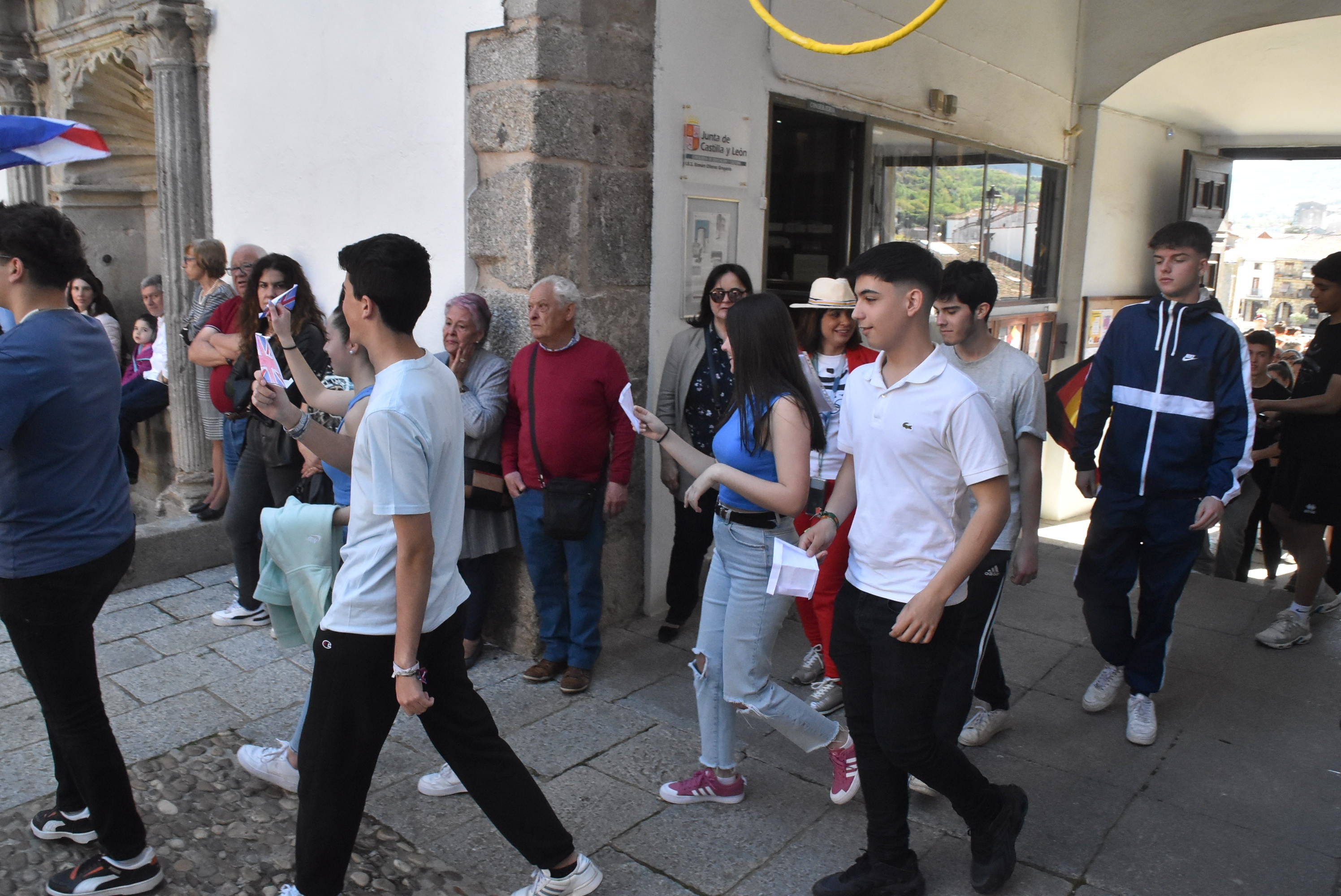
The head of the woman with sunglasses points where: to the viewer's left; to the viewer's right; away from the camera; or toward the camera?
toward the camera

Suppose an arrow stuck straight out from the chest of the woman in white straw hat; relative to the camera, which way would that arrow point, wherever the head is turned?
toward the camera

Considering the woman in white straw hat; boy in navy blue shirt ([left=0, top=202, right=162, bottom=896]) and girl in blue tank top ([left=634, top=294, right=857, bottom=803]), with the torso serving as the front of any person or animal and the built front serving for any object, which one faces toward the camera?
the woman in white straw hat

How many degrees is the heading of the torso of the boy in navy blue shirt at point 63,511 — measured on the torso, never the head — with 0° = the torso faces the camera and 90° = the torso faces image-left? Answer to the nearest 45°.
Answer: approximately 135°

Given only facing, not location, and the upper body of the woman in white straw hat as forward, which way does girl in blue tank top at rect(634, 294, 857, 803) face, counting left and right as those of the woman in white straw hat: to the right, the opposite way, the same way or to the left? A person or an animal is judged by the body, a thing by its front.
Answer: to the right

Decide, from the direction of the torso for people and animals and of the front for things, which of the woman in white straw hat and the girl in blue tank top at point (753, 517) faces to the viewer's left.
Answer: the girl in blue tank top

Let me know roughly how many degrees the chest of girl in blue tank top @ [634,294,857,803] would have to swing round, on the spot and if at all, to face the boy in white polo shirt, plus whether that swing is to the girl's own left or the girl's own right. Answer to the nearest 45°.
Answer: approximately 135° to the girl's own left

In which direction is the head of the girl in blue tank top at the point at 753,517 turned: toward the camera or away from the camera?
away from the camera

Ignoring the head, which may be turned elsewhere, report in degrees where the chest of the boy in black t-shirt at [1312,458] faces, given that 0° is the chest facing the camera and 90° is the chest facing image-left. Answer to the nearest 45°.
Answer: approximately 45°

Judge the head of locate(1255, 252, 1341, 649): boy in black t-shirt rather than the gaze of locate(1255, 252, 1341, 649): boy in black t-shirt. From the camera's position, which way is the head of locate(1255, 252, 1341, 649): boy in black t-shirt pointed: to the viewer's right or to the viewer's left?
to the viewer's left

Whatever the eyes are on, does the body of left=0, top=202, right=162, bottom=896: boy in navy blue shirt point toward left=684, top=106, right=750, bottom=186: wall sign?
no

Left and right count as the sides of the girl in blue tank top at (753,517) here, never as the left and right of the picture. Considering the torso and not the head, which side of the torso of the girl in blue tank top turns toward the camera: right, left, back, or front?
left

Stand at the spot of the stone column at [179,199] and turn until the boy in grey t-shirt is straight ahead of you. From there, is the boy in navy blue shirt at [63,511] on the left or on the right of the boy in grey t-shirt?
right

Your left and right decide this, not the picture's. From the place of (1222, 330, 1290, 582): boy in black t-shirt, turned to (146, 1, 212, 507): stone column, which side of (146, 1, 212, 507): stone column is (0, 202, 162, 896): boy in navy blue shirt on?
left

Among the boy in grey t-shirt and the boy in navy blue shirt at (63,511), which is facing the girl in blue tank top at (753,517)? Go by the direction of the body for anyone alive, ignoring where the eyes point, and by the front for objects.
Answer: the boy in grey t-shirt

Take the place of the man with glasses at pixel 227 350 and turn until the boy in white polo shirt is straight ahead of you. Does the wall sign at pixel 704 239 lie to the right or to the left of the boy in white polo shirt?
left

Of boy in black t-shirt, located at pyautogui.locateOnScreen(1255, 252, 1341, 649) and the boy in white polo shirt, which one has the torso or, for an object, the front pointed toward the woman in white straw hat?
the boy in black t-shirt

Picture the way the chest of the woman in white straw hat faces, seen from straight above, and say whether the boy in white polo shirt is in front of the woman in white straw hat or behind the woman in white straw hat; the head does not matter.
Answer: in front
